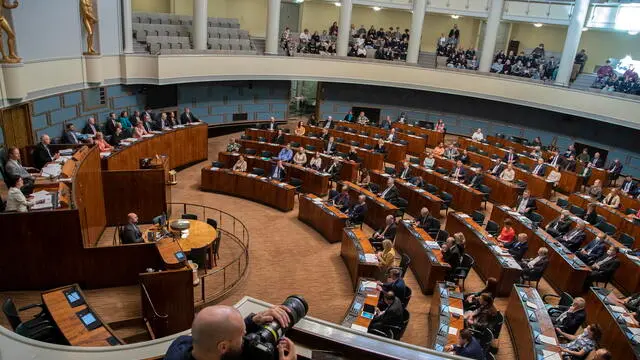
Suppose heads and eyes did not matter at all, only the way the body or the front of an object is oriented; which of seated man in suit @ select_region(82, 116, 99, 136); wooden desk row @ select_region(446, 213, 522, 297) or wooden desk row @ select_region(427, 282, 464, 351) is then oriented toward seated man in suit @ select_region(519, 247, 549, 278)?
seated man in suit @ select_region(82, 116, 99, 136)

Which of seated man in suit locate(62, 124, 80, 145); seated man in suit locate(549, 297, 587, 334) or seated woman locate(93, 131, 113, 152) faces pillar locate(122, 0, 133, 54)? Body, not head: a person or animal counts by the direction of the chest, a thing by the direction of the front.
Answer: seated man in suit locate(549, 297, 587, 334)

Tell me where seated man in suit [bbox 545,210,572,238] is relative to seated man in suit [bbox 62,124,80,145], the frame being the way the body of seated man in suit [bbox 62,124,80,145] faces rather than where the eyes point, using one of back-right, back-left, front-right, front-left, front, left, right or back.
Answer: front

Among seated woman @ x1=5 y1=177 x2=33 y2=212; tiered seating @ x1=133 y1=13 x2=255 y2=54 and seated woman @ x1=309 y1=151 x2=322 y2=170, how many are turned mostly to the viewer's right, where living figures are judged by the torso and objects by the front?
1

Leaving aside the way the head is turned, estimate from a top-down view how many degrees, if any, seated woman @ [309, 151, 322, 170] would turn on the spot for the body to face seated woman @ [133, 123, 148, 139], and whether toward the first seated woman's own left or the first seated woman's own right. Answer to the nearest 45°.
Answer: approximately 45° to the first seated woman's own right

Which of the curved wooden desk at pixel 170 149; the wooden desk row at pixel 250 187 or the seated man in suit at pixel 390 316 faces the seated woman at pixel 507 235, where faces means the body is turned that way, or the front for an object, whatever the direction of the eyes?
the curved wooden desk

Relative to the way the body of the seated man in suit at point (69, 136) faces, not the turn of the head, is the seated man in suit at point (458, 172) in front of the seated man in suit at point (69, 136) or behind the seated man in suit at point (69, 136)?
in front

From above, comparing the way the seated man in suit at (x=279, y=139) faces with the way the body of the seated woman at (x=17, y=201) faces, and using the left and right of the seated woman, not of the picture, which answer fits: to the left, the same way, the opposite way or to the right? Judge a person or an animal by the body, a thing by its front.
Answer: the opposite way

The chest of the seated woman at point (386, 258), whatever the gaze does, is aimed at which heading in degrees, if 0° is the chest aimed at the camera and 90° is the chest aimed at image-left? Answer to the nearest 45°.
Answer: approximately 90°

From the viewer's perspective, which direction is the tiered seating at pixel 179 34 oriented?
toward the camera

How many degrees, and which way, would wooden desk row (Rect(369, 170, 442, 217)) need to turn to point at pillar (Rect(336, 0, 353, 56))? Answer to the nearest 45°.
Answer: approximately 90° to its right

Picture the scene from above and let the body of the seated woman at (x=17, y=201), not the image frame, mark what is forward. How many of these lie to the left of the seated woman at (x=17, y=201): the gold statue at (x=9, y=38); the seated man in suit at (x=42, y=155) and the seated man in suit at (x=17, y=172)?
3

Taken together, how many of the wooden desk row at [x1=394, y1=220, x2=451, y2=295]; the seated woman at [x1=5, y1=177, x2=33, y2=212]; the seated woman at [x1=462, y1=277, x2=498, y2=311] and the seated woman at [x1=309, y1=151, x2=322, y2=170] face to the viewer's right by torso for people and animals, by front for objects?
1

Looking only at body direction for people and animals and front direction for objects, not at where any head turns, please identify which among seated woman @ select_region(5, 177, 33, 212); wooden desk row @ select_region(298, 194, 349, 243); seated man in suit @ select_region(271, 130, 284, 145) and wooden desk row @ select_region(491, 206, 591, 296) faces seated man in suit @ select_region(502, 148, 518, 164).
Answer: the seated woman

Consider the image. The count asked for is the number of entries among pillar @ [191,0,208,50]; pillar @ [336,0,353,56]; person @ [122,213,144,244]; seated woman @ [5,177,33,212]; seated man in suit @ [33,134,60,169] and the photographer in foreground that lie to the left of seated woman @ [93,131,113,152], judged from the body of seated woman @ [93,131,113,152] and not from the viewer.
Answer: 2

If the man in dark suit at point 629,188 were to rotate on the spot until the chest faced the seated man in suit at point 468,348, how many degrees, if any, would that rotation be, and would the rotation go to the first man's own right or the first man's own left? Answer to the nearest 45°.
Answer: approximately 45° to the first man's own left

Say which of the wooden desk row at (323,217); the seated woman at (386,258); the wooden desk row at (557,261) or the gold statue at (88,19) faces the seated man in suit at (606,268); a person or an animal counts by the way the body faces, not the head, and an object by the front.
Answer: the gold statue

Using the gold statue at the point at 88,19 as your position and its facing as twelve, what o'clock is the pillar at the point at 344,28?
The pillar is roughly at 10 o'clock from the gold statue.

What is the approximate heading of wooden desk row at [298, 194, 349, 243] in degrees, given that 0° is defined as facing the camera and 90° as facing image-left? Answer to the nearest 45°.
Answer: approximately 45°

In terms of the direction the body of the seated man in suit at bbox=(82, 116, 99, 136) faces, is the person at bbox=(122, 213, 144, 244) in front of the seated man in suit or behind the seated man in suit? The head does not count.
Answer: in front
